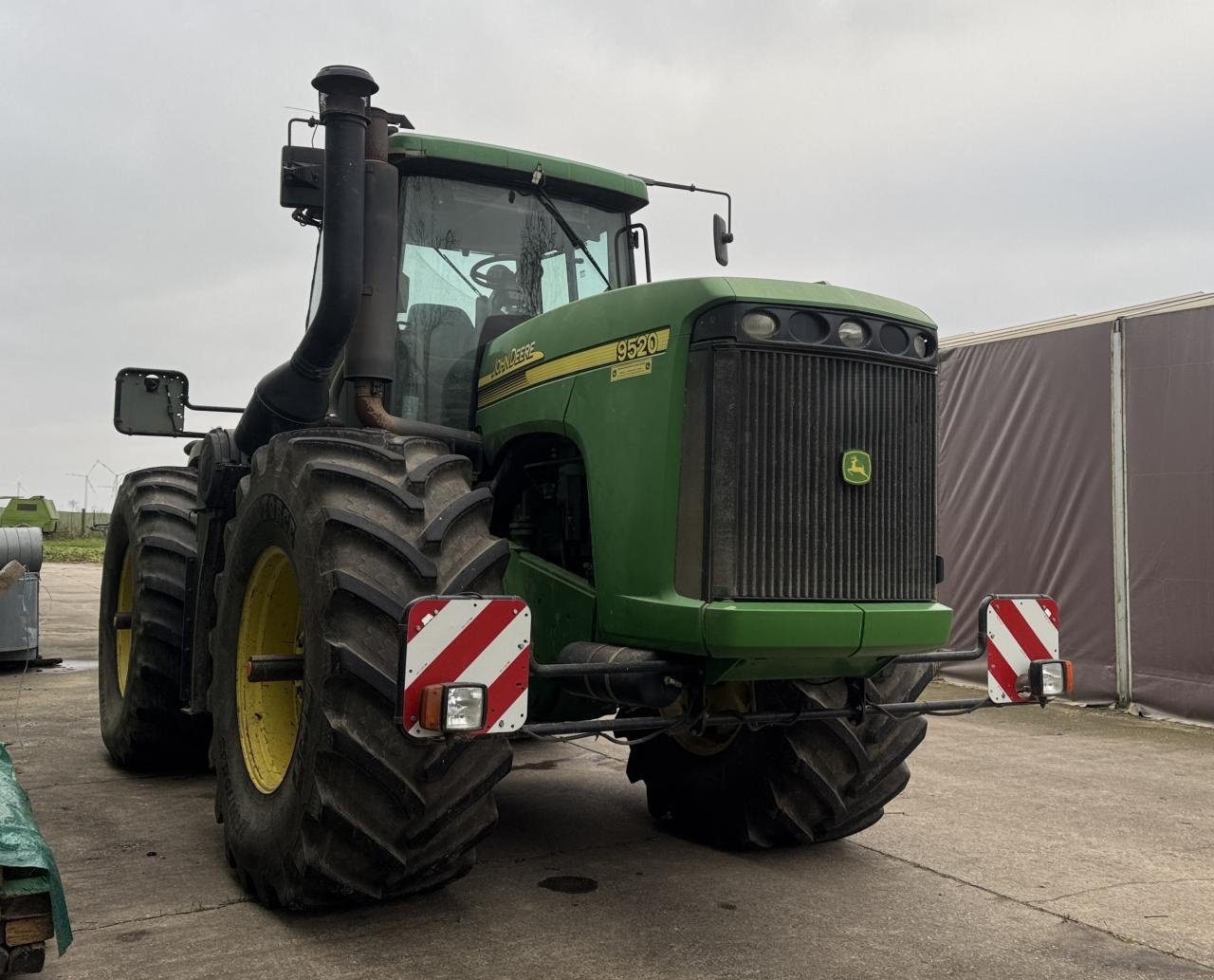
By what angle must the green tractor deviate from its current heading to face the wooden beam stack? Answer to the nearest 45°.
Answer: approximately 90° to its right

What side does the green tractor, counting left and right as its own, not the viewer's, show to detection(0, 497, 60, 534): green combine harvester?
back

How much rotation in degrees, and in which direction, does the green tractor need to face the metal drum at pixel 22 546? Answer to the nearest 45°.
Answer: approximately 180°

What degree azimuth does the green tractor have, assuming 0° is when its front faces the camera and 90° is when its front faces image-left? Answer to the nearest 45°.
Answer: approximately 315°

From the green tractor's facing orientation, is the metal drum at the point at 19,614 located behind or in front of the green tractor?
behind

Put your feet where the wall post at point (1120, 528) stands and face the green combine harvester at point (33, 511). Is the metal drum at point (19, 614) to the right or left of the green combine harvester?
left

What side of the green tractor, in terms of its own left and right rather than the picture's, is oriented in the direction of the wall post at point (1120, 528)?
left

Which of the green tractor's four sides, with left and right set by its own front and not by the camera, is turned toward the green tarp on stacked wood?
right
